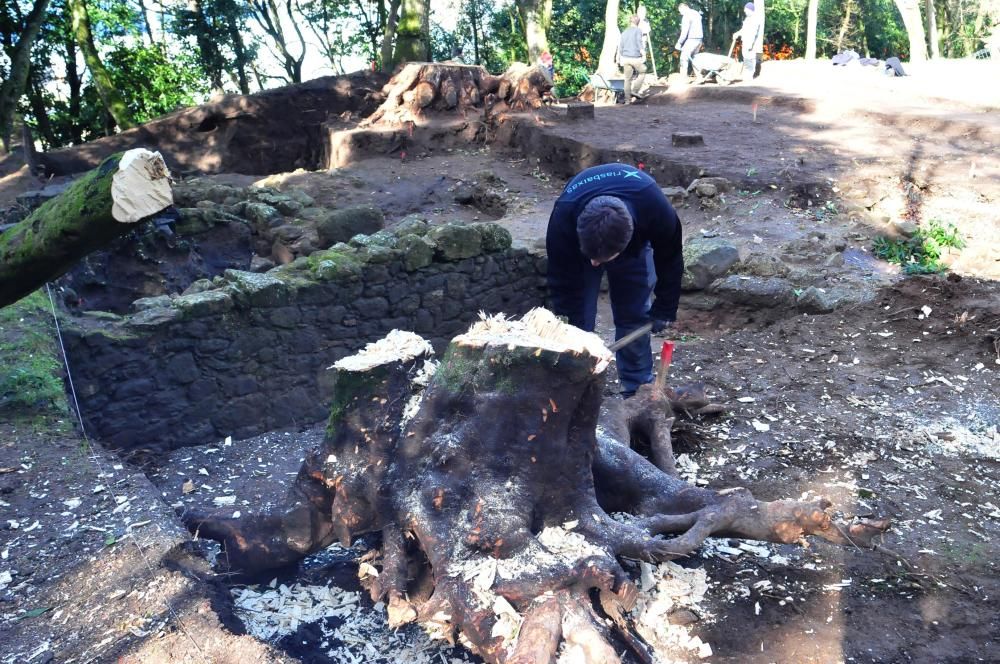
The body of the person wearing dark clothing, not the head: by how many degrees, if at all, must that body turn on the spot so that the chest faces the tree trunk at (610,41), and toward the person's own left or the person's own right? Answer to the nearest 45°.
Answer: approximately 180°

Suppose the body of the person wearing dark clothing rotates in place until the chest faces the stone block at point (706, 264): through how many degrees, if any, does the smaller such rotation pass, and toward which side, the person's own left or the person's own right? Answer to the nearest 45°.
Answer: approximately 180°

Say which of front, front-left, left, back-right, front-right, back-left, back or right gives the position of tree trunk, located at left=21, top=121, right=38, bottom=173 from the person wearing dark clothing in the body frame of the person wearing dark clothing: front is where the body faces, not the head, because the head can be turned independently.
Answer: back-right

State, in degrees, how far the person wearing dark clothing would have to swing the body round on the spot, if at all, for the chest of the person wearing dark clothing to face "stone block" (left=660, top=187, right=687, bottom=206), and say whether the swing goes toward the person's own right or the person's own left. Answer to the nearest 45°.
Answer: approximately 180°

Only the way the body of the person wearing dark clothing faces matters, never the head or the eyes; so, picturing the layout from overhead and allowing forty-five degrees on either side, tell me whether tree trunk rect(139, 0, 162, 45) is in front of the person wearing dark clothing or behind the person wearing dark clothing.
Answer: behind

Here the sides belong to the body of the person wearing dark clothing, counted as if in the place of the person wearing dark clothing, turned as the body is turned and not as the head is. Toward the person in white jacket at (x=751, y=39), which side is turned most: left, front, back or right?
back

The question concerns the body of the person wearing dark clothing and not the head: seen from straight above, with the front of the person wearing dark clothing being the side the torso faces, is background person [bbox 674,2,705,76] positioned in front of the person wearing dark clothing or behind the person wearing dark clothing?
behind

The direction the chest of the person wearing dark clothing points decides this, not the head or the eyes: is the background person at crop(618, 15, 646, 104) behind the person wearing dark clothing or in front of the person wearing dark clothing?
behind

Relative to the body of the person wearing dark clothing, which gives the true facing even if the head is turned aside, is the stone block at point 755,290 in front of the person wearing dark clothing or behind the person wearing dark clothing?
behind

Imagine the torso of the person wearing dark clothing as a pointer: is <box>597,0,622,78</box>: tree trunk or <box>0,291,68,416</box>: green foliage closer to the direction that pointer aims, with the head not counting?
the green foliage

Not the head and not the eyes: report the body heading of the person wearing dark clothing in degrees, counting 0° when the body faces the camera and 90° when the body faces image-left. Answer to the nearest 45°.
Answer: approximately 0°
